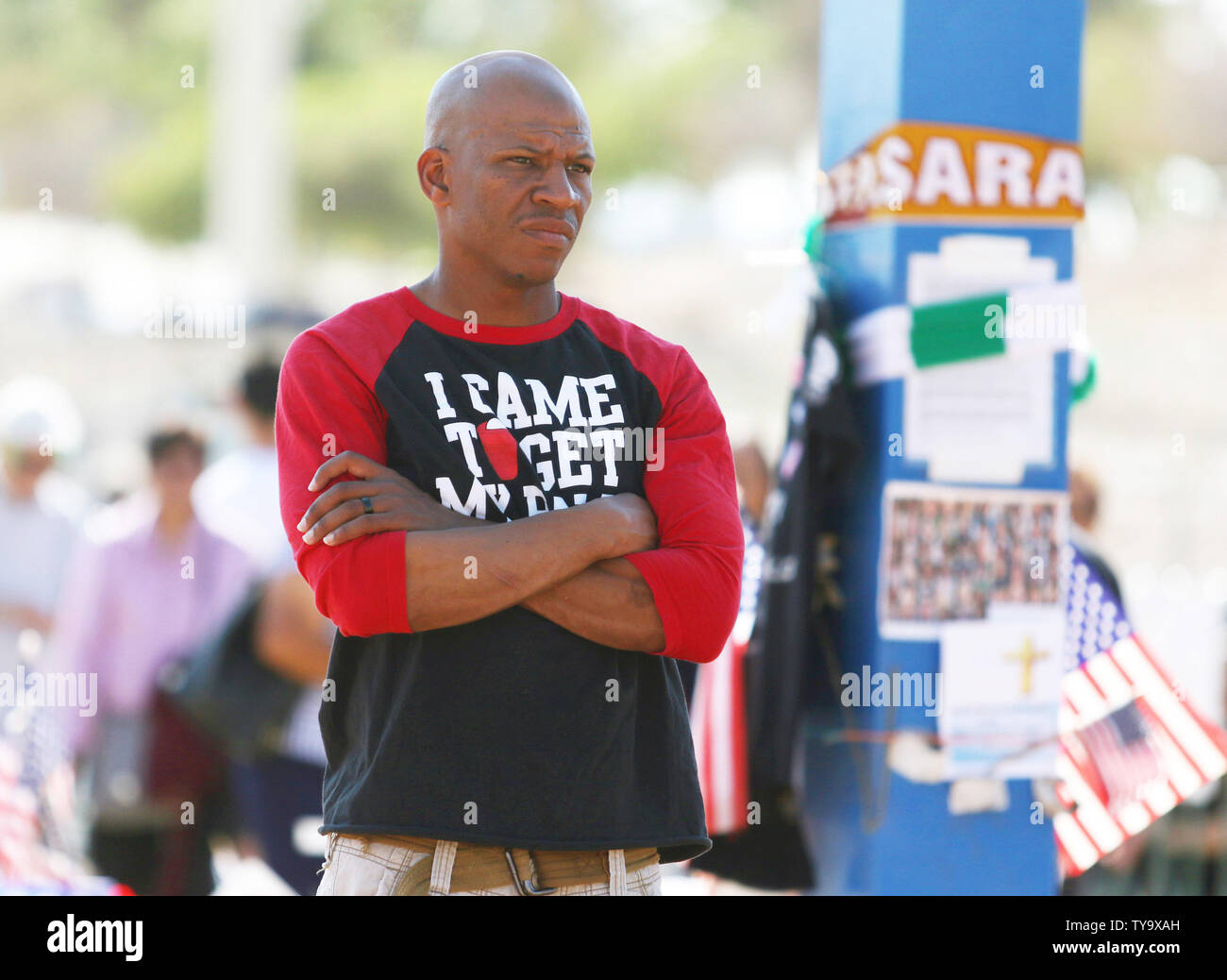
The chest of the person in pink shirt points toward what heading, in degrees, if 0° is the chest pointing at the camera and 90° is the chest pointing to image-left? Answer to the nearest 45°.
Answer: approximately 0°

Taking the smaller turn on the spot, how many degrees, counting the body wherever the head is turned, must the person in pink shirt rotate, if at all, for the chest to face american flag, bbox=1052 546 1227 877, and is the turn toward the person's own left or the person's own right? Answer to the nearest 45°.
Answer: approximately 45° to the person's own left

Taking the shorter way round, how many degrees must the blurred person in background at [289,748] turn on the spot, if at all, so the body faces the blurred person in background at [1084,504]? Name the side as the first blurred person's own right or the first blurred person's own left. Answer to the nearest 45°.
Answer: approximately 90° to the first blurred person's own right

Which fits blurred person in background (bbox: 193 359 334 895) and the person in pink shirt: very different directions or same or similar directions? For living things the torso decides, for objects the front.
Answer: very different directions

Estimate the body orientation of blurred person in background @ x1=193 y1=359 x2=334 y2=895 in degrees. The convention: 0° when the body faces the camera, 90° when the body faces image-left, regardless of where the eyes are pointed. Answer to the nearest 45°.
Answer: approximately 180°

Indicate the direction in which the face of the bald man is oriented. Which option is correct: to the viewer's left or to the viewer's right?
to the viewer's right

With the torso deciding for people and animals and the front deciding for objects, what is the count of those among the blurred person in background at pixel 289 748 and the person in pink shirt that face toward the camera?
1

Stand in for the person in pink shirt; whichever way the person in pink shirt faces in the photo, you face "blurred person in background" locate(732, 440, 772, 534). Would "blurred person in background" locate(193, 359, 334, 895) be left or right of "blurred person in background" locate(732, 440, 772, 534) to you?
right
